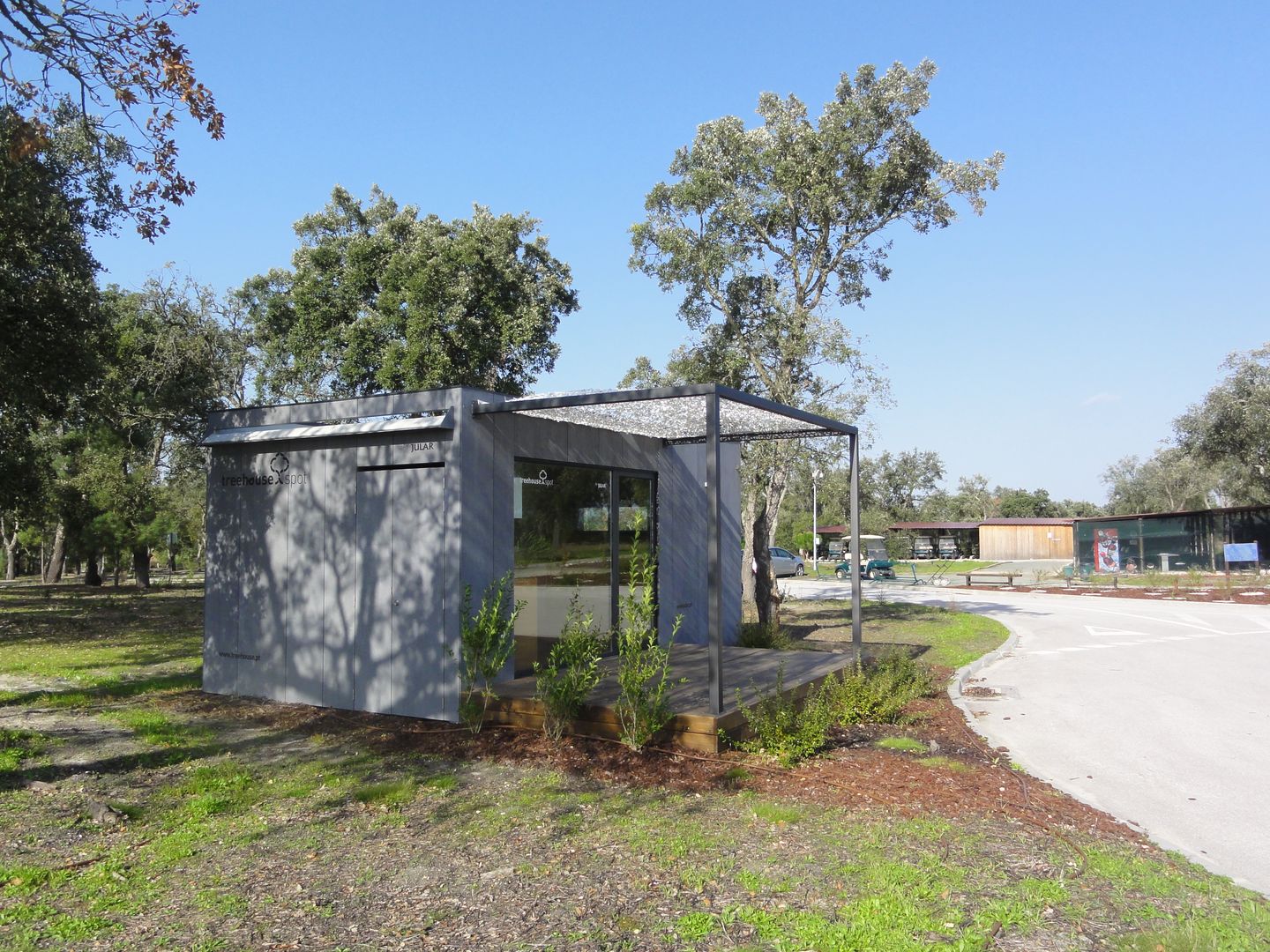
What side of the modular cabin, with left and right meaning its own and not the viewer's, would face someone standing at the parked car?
left

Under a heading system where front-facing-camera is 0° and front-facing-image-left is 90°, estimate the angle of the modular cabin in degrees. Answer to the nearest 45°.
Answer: approximately 315°

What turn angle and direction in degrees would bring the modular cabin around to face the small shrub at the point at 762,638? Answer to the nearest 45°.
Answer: approximately 90° to its left

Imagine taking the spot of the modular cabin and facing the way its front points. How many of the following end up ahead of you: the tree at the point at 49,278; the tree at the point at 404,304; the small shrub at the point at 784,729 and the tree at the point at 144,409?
1

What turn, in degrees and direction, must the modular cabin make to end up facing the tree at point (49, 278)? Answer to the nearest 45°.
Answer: approximately 180°

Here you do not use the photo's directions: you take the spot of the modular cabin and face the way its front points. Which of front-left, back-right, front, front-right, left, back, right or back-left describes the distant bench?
left

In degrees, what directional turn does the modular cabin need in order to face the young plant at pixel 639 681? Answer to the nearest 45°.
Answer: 0° — it already faces it

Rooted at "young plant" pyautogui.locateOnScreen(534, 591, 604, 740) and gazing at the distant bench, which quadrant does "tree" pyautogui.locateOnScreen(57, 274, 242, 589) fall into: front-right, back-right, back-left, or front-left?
front-left

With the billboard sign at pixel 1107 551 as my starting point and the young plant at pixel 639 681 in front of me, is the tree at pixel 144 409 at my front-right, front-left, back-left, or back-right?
front-right

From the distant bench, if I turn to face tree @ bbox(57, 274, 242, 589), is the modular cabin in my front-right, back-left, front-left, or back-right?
front-left

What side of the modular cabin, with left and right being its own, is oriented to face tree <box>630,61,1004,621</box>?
left

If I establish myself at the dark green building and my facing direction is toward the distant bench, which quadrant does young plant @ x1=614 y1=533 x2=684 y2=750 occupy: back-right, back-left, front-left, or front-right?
front-left

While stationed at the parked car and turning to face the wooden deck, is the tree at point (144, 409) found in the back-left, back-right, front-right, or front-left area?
front-right
